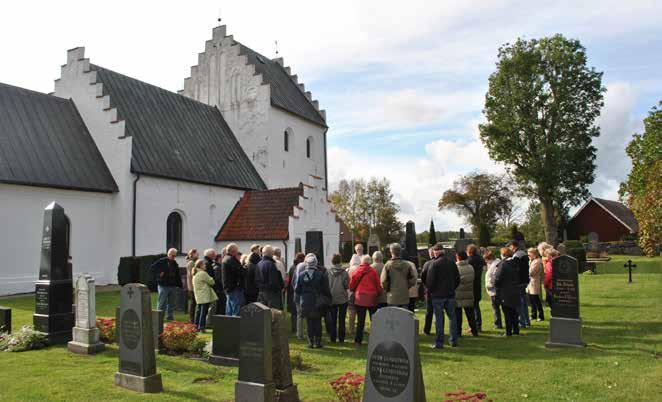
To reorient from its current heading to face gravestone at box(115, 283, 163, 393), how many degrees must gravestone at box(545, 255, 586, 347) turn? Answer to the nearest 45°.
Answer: approximately 45° to its right

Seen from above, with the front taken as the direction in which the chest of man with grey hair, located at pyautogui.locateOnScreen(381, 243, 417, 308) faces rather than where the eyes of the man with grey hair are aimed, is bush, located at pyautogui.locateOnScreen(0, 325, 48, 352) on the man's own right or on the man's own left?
on the man's own left

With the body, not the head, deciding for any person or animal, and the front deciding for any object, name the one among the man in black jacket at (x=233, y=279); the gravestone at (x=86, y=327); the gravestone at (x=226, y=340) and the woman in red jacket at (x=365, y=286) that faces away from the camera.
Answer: the woman in red jacket

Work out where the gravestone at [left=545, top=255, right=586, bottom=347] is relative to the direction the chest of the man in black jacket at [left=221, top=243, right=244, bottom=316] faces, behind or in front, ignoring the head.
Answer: in front

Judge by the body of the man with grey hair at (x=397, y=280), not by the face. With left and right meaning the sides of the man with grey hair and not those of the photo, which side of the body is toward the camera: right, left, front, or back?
back

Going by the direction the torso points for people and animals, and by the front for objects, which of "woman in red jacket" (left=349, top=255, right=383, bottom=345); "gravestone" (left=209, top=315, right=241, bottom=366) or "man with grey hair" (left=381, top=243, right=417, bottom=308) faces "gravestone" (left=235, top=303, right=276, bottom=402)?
"gravestone" (left=209, top=315, right=241, bottom=366)

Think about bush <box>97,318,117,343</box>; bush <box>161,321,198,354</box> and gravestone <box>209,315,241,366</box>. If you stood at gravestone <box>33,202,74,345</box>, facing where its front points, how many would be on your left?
3

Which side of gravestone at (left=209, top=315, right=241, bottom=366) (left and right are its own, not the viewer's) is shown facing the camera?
front

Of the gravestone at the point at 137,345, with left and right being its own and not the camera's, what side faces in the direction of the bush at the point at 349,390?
left

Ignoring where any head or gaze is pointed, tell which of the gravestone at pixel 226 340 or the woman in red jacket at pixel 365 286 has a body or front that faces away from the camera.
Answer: the woman in red jacket

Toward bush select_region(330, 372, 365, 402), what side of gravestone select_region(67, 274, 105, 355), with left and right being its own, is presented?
left

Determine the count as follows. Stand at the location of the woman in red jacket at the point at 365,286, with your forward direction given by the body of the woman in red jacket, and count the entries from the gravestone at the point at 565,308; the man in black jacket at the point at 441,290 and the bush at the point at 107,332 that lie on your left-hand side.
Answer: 1

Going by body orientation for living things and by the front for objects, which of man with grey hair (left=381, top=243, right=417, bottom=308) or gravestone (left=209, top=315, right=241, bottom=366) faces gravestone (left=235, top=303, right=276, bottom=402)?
gravestone (left=209, top=315, right=241, bottom=366)

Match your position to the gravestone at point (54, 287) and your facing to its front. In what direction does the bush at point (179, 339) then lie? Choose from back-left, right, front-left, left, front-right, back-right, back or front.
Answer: left

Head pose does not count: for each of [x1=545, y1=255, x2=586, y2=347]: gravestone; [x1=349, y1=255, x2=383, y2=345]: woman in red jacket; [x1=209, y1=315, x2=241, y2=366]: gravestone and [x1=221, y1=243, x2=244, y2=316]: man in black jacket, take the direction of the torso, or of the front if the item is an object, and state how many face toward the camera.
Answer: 2

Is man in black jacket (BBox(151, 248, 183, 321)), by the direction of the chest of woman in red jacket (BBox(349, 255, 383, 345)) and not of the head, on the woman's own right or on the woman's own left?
on the woman's own left

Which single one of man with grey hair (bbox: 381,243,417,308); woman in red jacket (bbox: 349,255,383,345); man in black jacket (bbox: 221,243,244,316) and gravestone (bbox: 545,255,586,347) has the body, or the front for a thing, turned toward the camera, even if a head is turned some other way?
the gravestone
